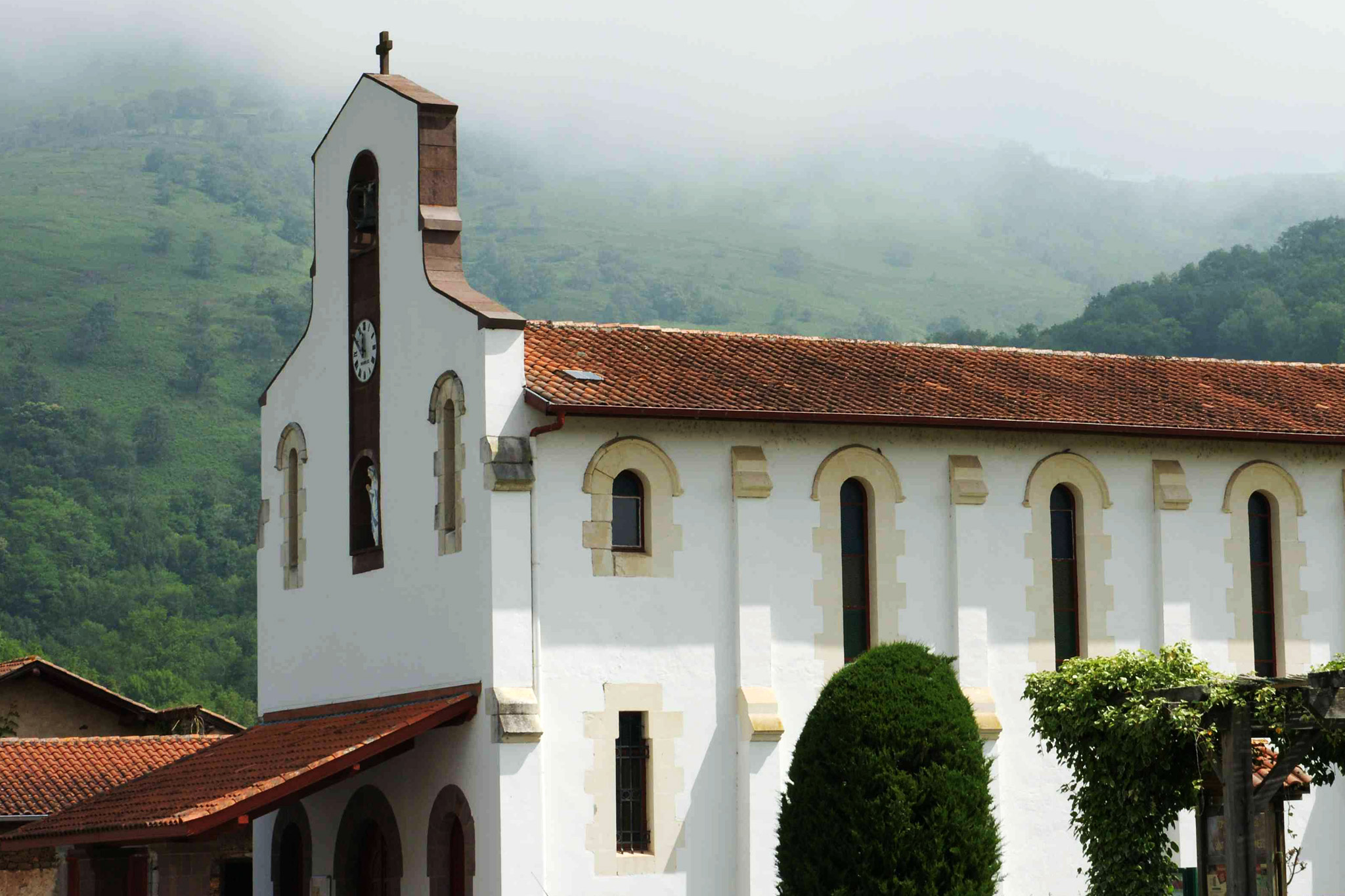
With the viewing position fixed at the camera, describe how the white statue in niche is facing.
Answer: facing the viewer and to the left of the viewer

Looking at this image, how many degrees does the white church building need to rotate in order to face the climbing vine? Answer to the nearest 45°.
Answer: approximately 90° to its left

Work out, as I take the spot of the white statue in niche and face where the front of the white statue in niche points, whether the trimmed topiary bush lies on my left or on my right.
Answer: on my left

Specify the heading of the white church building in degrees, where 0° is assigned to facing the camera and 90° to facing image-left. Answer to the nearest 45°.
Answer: approximately 45°

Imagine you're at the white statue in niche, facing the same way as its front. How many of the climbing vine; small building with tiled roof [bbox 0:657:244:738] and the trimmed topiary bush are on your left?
2

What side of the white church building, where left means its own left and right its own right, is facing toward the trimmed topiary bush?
left

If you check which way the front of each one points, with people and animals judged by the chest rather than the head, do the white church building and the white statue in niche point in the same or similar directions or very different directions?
same or similar directions

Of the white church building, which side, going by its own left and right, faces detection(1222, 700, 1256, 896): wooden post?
left

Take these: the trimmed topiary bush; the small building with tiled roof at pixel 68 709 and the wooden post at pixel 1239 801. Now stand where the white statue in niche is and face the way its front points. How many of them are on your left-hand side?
2
